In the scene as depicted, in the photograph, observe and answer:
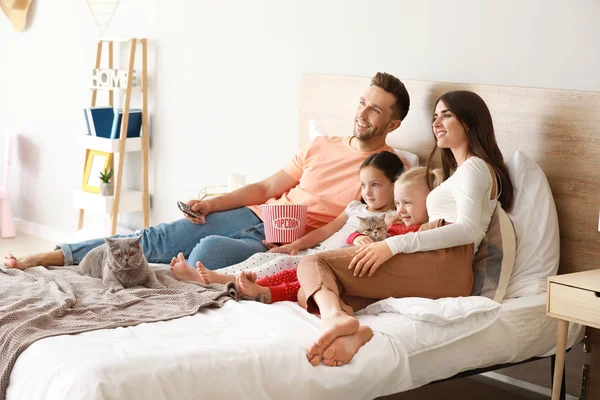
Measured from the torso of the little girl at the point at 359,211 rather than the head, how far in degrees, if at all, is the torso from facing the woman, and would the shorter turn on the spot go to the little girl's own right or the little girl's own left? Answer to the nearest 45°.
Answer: approximately 90° to the little girl's own left

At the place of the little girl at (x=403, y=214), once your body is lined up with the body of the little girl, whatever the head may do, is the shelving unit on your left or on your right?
on your right

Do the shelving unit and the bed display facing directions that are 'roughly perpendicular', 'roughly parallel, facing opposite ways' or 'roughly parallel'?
roughly parallel

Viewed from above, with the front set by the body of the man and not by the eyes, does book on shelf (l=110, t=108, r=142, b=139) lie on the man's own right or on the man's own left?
on the man's own right

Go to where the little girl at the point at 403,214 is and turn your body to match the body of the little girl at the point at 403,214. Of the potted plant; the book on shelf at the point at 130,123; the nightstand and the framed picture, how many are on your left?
1

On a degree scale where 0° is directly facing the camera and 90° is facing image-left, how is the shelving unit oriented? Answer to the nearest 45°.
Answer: approximately 45°

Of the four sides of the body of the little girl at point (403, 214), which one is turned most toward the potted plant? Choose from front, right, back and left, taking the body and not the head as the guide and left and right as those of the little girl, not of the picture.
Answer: right

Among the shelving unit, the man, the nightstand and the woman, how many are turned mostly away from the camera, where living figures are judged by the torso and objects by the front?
0

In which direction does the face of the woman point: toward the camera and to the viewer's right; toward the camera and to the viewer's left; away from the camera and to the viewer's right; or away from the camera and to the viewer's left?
toward the camera and to the viewer's left

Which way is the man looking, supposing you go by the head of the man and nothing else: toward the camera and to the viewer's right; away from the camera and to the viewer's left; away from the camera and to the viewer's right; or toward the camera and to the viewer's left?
toward the camera and to the viewer's left

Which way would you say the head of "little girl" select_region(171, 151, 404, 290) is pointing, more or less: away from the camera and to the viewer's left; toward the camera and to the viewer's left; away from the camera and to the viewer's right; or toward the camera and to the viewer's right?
toward the camera and to the viewer's left

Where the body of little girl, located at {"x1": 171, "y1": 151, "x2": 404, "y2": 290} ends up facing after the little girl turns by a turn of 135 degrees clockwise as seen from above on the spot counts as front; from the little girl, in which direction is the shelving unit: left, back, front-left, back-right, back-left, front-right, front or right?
front-left

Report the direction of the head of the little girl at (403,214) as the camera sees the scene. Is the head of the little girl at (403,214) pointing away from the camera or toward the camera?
toward the camera

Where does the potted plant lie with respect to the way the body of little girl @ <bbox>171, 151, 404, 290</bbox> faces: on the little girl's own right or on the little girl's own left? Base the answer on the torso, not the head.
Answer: on the little girl's own right

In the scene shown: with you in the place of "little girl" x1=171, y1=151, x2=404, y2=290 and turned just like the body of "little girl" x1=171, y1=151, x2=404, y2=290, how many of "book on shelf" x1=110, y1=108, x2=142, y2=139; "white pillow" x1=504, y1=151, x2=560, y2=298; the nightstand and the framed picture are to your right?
2

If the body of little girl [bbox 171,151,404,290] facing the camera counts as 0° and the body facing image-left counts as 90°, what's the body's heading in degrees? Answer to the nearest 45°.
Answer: approximately 45°

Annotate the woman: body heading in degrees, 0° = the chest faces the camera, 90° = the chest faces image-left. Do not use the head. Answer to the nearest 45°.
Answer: approximately 90°

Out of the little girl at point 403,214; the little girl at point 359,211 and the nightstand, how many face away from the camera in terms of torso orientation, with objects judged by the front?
0
